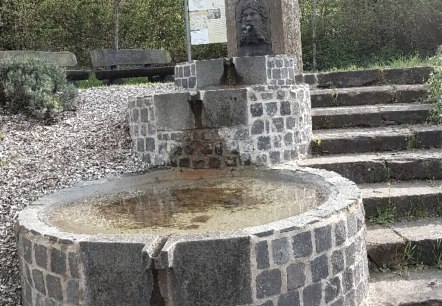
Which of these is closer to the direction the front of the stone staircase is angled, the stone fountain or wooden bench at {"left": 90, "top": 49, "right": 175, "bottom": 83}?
the stone fountain

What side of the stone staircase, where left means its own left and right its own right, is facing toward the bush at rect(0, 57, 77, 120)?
right

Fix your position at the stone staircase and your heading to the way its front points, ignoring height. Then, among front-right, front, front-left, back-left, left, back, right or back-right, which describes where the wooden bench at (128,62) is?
back-right

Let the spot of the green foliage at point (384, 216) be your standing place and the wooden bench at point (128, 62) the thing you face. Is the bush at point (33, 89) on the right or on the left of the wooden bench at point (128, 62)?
left

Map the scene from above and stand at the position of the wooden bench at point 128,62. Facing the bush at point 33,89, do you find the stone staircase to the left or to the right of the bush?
left

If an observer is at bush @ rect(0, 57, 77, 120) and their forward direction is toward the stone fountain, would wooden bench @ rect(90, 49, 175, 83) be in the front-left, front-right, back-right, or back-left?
back-left

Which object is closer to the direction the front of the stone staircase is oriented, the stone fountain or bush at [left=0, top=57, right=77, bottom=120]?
the stone fountain

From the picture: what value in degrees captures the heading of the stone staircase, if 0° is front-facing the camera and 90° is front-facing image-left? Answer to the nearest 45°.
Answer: approximately 0°
